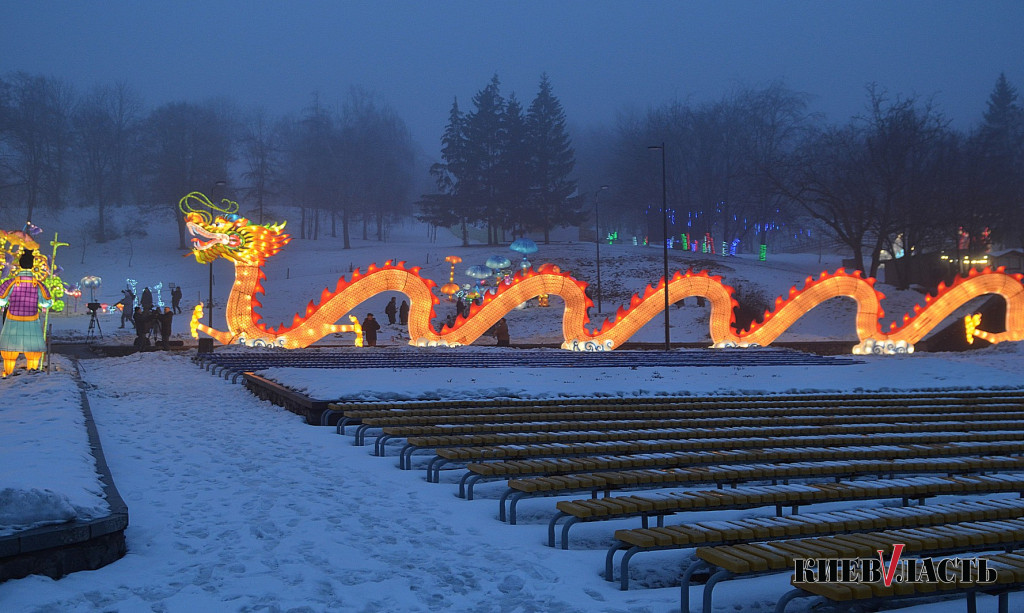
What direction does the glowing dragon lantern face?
to the viewer's left

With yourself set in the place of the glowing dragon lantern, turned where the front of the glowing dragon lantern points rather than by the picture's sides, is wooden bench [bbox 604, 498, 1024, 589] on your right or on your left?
on your left

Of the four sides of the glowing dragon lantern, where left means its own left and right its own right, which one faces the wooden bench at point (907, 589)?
left

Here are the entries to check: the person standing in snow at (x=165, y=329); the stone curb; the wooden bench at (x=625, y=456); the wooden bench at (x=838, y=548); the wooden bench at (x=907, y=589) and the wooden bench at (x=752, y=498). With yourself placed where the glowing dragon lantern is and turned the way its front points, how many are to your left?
5

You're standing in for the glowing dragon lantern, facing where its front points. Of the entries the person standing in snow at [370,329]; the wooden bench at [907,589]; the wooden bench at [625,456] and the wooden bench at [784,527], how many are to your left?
3
